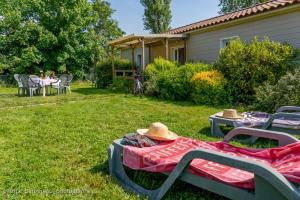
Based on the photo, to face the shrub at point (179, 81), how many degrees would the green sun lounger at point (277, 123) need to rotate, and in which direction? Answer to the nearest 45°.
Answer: approximately 45° to its right

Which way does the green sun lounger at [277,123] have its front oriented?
to the viewer's left

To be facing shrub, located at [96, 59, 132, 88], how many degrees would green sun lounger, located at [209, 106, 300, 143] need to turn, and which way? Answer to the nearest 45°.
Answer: approximately 45° to its right

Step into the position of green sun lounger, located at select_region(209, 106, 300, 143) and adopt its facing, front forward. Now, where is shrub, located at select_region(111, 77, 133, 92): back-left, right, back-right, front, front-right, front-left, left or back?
front-right

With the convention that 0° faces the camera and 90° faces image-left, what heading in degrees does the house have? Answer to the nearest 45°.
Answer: approximately 45°
